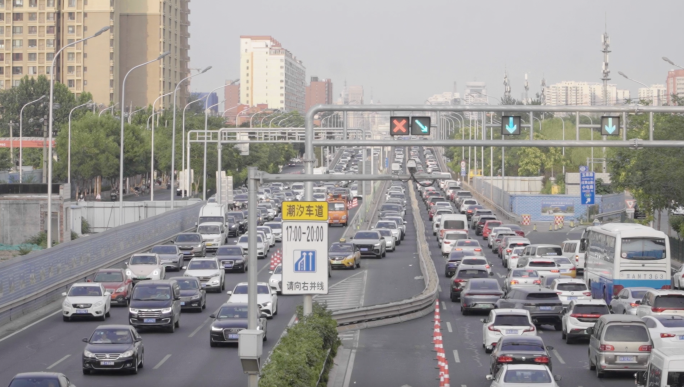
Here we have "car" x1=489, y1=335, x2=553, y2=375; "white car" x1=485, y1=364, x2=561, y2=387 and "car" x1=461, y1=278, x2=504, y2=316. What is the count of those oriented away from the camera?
3

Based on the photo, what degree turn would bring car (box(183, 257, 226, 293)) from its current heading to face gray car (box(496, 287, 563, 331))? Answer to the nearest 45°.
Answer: approximately 45° to its left

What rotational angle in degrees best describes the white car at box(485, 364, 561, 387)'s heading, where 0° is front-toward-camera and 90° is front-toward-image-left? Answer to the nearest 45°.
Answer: approximately 180°

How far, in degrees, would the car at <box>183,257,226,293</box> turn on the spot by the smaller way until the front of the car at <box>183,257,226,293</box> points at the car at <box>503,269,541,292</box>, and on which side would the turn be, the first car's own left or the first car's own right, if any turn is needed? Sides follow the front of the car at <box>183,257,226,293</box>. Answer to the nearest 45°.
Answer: approximately 90° to the first car's own left

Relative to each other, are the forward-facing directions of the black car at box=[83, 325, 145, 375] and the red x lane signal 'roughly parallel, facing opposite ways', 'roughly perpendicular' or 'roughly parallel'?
roughly parallel

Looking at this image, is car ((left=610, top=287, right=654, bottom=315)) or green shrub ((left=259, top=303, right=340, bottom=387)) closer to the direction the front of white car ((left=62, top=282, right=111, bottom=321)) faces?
the green shrub

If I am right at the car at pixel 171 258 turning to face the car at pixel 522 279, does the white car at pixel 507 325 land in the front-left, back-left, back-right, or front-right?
front-right

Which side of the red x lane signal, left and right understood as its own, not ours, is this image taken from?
front

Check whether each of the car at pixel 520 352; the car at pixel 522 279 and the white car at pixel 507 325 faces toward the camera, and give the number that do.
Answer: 0

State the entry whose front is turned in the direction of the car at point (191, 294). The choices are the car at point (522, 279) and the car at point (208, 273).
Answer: the car at point (208, 273)

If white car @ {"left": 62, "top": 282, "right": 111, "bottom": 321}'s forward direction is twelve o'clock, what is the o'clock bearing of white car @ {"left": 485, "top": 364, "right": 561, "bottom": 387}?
white car @ {"left": 485, "top": 364, "right": 561, "bottom": 387} is roughly at 11 o'clock from white car @ {"left": 62, "top": 282, "right": 111, "bottom": 321}.

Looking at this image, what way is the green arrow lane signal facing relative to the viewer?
toward the camera

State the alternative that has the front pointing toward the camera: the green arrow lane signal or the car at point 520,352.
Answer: the green arrow lane signal

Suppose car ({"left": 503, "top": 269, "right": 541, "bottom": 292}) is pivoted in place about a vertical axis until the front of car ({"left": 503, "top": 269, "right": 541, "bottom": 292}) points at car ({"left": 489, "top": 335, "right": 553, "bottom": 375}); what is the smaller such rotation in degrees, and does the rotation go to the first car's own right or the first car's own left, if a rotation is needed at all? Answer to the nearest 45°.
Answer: approximately 180°

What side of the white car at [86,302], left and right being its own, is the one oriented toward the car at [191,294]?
left

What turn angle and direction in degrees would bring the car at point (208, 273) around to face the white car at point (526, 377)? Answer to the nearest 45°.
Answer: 0° — it already faces it

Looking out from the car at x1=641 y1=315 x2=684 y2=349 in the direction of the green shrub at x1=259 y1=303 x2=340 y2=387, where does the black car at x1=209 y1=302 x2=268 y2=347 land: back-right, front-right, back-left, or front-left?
front-right

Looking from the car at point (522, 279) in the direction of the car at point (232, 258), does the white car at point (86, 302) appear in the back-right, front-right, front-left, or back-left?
front-left

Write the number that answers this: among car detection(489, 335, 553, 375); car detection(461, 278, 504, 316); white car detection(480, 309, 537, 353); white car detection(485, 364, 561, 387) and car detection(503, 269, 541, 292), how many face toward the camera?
0

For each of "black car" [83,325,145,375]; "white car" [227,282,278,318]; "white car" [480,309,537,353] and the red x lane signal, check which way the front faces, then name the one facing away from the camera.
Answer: "white car" [480,309,537,353]

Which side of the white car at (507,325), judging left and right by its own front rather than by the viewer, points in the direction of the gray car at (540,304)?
front

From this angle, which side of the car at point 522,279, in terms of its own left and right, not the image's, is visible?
back

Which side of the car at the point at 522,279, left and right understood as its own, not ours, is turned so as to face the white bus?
right
